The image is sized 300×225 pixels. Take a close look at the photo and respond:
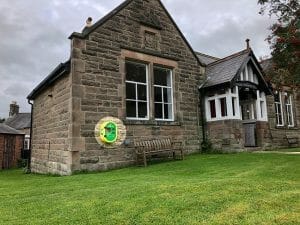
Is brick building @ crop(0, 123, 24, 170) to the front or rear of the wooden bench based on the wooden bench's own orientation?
to the rear

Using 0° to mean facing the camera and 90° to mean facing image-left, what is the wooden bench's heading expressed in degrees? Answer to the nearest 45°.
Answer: approximately 315°

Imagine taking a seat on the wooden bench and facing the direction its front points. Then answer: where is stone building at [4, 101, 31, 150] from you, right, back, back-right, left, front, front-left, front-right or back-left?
back

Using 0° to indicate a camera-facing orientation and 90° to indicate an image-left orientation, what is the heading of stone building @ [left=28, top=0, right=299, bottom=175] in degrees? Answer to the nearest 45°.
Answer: approximately 315°
